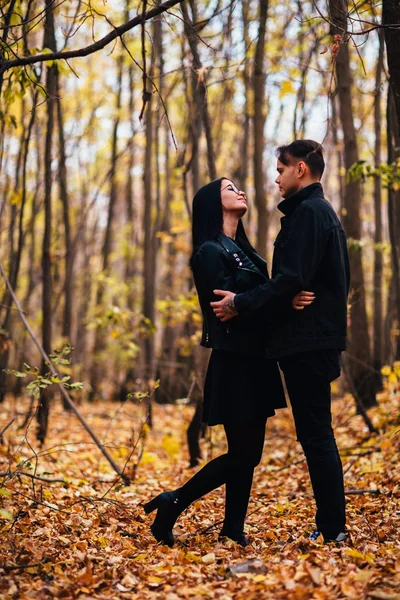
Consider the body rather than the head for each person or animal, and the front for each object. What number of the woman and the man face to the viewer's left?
1

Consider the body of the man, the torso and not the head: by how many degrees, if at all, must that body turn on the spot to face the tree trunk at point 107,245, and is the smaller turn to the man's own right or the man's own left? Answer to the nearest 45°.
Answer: approximately 90° to the man's own right

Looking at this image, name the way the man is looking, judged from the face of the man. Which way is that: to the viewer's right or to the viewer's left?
to the viewer's left

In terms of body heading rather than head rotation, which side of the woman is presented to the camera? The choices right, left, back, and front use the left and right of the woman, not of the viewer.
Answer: right

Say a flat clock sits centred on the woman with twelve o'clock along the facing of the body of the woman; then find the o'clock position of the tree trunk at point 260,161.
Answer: The tree trunk is roughly at 9 o'clock from the woman.

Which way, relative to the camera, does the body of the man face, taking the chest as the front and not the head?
to the viewer's left

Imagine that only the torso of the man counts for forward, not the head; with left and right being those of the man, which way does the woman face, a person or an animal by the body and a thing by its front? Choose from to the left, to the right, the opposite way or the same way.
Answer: the opposite way

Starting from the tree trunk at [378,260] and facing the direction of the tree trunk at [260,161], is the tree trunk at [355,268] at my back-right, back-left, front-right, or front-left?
front-left

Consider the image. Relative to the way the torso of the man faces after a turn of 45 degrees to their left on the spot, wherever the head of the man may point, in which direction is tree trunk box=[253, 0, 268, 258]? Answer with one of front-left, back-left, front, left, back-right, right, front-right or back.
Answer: back-right

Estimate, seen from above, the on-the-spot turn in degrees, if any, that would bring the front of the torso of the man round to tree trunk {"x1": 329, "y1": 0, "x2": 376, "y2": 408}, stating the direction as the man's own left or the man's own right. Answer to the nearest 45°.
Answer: approximately 90° to the man's own right
